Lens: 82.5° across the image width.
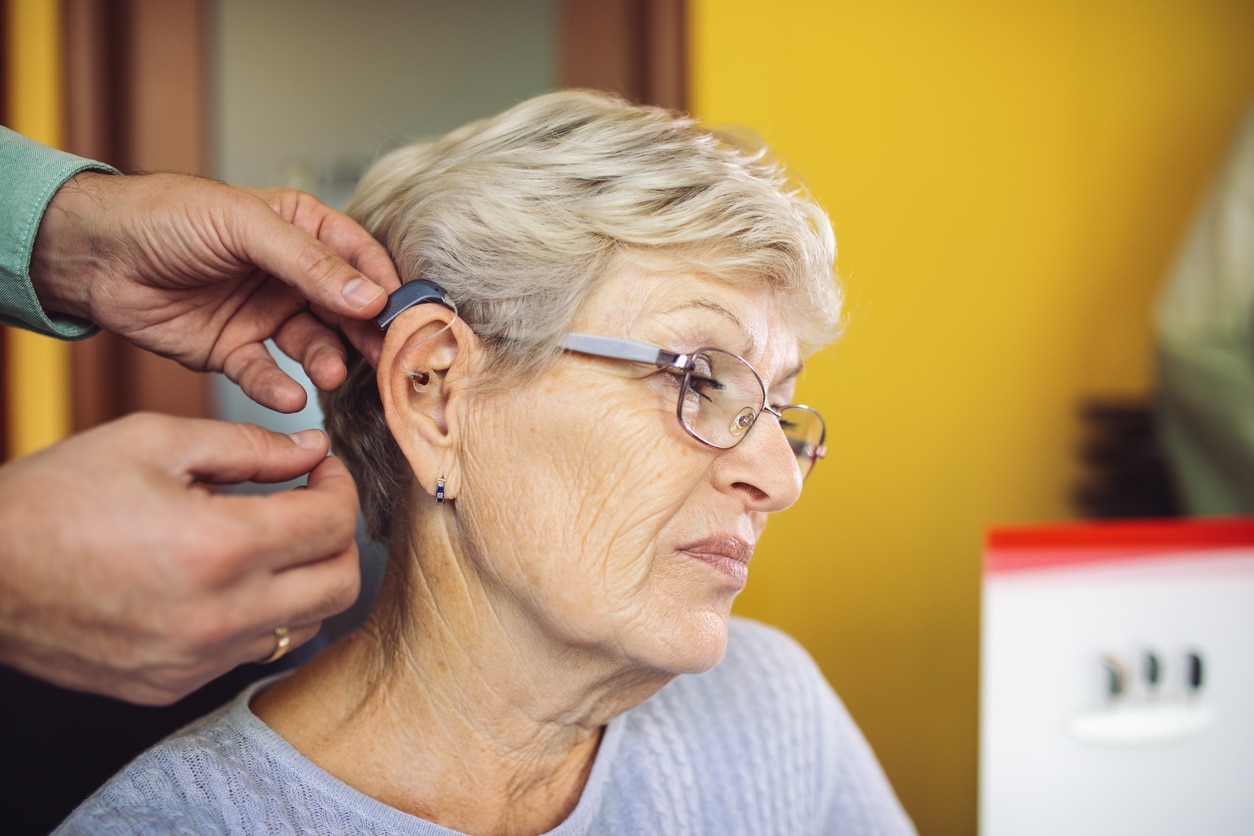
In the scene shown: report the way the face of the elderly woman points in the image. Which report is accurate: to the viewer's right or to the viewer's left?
to the viewer's right

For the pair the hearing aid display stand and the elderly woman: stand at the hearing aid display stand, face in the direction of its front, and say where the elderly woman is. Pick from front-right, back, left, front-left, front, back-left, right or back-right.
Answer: front-right

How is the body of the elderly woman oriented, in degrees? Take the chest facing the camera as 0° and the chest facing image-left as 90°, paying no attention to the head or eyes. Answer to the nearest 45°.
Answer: approximately 315°

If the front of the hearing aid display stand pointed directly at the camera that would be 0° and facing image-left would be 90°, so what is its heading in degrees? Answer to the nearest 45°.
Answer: approximately 0°

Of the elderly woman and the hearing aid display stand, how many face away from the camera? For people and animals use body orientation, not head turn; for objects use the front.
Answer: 0
